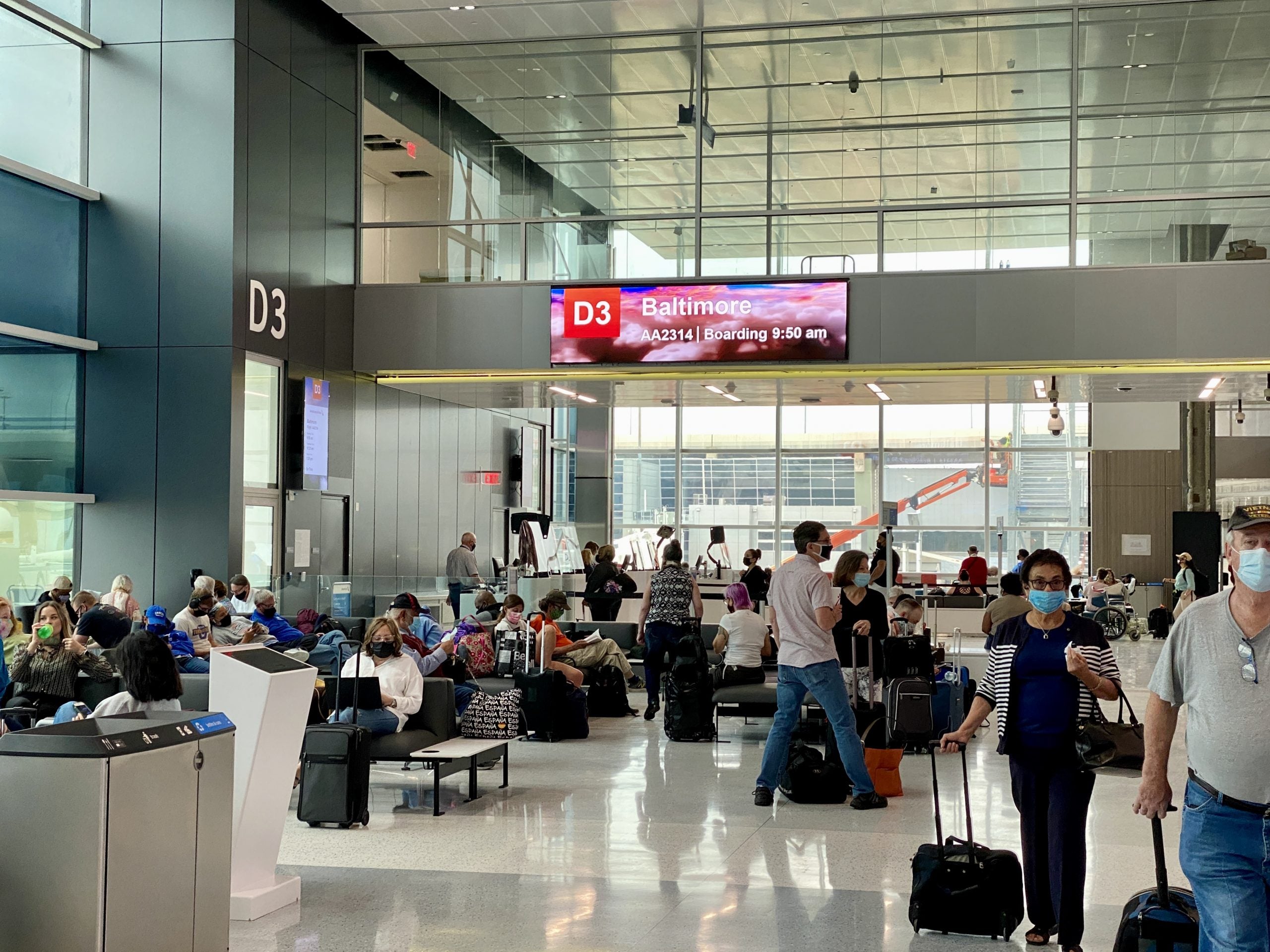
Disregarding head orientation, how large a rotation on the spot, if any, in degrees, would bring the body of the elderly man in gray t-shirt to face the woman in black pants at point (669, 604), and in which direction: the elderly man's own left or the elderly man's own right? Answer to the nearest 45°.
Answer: approximately 180°

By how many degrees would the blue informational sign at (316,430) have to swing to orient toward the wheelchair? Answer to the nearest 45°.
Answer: approximately 45° to its left

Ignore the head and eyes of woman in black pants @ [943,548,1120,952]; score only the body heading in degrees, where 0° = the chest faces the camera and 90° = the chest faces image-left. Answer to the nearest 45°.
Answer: approximately 0°

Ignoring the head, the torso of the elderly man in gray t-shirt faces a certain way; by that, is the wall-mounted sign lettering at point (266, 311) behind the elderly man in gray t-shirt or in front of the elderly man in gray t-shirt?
behind

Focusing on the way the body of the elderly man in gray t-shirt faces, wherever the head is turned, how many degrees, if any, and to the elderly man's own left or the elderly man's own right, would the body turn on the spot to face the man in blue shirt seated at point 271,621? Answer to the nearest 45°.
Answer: approximately 180°

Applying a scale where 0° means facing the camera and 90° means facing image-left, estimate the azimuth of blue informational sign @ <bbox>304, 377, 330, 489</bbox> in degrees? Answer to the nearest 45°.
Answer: approximately 315°

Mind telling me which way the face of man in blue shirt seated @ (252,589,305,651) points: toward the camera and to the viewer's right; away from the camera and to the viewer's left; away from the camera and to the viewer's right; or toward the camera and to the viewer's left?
toward the camera and to the viewer's right

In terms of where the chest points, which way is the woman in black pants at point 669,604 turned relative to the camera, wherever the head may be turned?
away from the camera

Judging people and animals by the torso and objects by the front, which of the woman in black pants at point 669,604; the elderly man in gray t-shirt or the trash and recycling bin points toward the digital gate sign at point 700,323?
the woman in black pants
